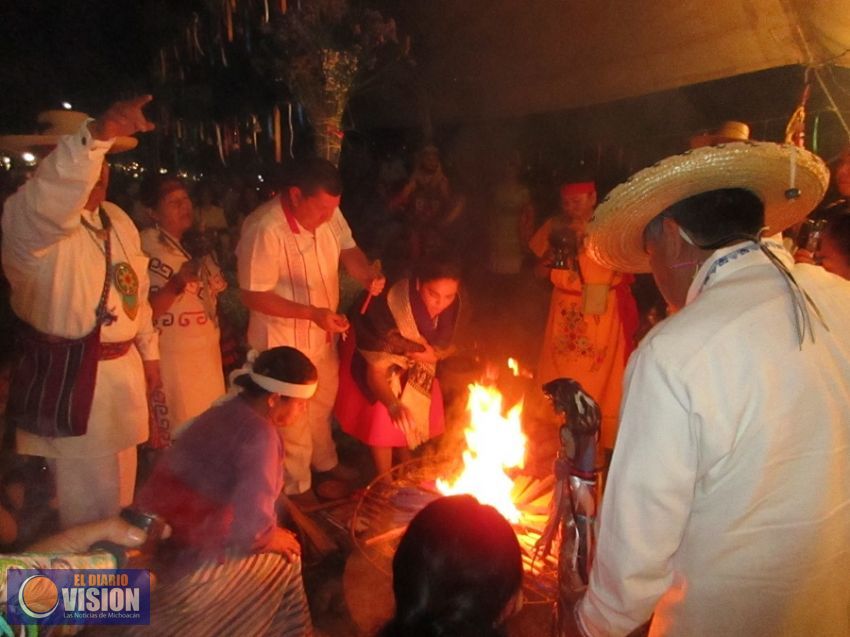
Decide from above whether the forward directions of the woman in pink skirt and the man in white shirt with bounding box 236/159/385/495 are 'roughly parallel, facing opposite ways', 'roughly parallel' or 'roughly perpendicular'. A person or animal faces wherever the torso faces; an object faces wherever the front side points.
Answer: roughly parallel

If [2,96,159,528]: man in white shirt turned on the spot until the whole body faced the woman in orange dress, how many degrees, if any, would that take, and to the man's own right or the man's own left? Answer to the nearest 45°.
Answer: approximately 45° to the man's own left

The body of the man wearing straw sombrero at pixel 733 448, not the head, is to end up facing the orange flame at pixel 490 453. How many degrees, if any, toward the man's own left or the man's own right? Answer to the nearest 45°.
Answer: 0° — they already face it

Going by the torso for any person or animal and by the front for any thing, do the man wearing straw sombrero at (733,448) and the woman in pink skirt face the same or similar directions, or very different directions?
very different directions

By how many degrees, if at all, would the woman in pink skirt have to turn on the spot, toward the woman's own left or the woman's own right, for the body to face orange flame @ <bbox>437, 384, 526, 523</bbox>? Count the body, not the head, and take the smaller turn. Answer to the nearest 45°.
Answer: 0° — they already face it

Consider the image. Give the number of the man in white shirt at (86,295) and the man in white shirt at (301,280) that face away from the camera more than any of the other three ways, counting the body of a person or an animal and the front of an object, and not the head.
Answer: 0

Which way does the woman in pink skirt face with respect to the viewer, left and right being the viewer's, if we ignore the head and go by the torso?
facing the viewer and to the right of the viewer

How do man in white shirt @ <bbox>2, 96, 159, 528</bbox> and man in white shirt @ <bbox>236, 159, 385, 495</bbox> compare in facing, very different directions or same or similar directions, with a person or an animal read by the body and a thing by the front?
same or similar directions

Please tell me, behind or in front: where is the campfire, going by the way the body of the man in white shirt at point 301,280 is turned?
in front

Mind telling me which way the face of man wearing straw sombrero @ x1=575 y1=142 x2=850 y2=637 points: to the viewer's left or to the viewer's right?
to the viewer's left

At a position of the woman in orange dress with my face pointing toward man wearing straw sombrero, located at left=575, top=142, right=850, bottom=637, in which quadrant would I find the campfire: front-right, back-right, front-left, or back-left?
front-right

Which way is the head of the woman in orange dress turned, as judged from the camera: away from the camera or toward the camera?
toward the camera
